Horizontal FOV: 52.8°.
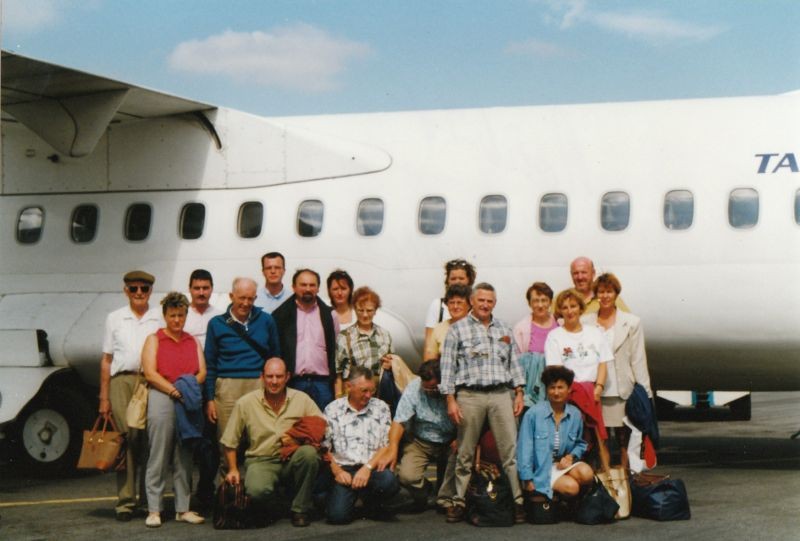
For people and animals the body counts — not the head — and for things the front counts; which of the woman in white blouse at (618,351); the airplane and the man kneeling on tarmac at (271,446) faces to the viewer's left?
the airplane

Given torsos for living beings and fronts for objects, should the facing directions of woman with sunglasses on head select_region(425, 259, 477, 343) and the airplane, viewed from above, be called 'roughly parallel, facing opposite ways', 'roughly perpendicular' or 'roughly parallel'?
roughly perpendicular

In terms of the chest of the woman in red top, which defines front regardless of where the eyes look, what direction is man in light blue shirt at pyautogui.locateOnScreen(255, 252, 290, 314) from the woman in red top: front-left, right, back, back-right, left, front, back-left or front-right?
back-left

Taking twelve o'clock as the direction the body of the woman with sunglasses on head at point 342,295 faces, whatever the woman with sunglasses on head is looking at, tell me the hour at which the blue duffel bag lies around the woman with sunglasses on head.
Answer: The blue duffel bag is roughly at 10 o'clock from the woman with sunglasses on head.

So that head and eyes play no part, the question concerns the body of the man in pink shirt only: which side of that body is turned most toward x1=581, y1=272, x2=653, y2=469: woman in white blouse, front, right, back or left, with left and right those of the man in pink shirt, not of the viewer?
left

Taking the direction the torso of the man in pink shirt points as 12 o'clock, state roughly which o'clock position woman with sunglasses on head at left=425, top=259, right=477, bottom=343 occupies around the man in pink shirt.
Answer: The woman with sunglasses on head is roughly at 9 o'clock from the man in pink shirt.

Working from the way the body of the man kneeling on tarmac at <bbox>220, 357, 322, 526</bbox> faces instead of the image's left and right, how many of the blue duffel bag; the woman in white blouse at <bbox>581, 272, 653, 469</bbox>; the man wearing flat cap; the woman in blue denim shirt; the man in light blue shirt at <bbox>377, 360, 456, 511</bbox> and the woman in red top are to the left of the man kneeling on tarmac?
4

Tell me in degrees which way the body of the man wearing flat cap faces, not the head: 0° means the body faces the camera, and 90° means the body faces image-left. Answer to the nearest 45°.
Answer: approximately 0°

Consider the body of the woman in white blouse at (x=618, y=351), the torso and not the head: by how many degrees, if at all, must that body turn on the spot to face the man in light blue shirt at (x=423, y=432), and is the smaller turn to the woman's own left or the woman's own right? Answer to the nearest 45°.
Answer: approximately 45° to the woman's own right
